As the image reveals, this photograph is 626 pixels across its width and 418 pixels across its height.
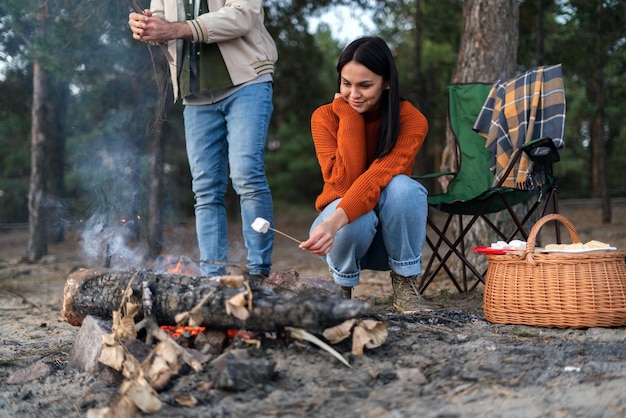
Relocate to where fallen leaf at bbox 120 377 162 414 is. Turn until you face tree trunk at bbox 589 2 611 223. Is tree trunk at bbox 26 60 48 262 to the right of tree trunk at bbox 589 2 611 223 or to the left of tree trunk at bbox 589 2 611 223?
left

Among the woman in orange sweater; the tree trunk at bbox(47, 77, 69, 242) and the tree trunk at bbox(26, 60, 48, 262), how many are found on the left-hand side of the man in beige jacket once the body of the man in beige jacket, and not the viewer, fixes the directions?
1

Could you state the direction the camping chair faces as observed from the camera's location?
facing the viewer and to the left of the viewer

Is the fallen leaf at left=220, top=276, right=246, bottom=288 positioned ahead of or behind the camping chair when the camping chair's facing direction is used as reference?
ahead

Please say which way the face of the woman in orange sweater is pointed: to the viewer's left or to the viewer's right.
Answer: to the viewer's left

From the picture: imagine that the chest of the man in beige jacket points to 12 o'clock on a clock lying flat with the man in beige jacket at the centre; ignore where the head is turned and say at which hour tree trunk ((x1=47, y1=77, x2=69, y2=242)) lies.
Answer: The tree trunk is roughly at 4 o'clock from the man in beige jacket.

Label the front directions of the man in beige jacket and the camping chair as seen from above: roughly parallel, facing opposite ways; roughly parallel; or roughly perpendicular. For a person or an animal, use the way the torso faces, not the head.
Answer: roughly parallel

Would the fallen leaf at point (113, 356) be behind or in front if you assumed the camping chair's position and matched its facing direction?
in front

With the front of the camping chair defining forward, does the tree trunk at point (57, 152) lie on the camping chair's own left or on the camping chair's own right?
on the camping chair's own right

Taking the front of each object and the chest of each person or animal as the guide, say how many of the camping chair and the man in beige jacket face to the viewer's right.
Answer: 0

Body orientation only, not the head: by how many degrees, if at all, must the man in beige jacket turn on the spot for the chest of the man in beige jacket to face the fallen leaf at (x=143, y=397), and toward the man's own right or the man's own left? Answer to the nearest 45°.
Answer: approximately 45° to the man's own left

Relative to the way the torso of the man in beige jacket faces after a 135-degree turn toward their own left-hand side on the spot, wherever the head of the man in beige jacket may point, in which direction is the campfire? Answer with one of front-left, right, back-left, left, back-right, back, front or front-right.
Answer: right

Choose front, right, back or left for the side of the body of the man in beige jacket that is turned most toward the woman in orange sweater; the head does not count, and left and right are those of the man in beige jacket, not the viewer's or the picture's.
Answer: left
